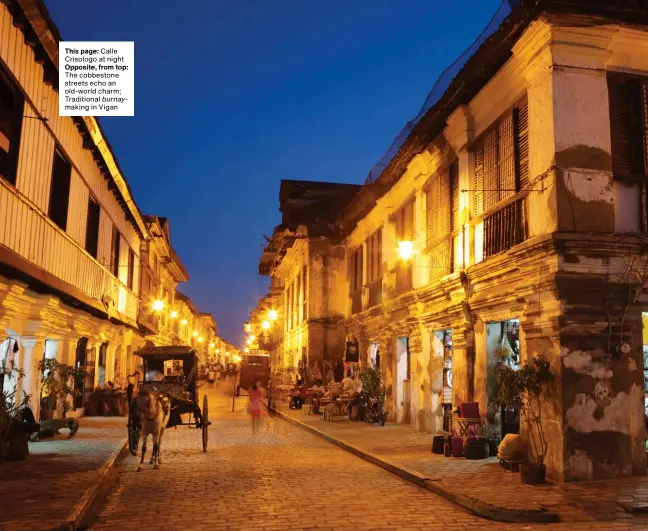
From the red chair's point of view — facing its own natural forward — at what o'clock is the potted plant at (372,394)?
The potted plant is roughly at 4 o'clock from the red chair.

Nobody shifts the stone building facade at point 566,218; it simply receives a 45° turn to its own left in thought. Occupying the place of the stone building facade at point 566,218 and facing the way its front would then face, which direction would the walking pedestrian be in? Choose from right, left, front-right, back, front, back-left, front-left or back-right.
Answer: back-right

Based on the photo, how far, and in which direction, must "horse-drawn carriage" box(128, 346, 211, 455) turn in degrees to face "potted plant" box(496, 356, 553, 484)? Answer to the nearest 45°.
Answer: approximately 45° to its left

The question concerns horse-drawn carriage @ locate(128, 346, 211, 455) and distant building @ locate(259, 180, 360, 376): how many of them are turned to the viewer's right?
0

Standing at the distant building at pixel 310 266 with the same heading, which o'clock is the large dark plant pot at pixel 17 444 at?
The large dark plant pot is roughly at 11 o'clock from the distant building.

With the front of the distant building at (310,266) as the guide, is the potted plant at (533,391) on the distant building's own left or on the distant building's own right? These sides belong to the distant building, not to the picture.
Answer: on the distant building's own left

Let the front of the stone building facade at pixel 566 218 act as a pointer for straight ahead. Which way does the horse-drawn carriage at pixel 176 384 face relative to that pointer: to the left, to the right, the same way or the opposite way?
to the left

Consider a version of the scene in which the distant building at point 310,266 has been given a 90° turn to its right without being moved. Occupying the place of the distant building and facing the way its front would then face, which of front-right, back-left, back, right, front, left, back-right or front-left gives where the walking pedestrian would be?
back-left

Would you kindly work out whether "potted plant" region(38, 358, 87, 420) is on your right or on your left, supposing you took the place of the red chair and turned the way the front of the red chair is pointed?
on your right
